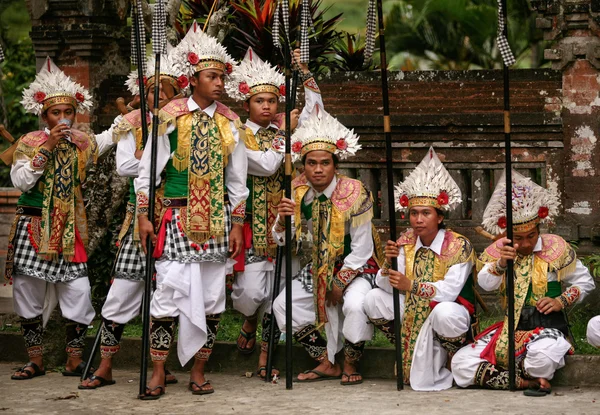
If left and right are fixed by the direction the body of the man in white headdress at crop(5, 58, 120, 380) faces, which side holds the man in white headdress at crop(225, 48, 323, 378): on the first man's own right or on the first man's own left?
on the first man's own left

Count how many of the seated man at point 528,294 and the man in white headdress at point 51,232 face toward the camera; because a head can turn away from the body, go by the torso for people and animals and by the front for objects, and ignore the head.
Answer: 2

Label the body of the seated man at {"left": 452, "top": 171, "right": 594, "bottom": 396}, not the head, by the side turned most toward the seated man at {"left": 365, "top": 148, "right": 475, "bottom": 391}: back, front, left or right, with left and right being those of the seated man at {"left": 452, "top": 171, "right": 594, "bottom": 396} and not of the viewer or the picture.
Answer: right

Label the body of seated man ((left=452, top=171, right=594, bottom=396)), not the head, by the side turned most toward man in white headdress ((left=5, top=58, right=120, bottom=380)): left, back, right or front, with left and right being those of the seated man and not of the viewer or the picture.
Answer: right

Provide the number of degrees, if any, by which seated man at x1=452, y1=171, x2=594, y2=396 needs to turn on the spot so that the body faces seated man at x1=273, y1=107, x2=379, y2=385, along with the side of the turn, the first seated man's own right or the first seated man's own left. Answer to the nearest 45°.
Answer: approximately 90° to the first seated man's own right

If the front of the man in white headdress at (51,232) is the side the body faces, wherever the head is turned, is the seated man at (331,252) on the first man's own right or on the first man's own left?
on the first man's own left

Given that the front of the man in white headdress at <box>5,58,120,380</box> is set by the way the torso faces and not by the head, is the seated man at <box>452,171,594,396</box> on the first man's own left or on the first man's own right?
on the first man's own left

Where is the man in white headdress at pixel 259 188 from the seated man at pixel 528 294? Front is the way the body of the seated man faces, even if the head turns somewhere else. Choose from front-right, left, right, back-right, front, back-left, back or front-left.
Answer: right

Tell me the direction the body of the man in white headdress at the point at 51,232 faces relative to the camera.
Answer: toward the camera
